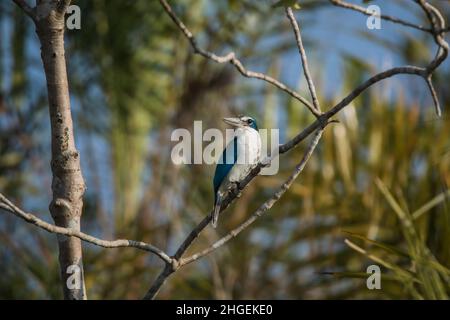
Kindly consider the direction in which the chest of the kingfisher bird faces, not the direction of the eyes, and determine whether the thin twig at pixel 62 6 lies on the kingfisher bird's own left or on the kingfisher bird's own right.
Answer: on the kingfisher bird's own right

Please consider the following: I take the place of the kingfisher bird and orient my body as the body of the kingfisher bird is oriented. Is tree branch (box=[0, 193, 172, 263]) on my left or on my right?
on my right

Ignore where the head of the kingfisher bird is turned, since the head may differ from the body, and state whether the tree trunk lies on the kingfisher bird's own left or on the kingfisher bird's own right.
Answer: on the kingfisher bird's own right

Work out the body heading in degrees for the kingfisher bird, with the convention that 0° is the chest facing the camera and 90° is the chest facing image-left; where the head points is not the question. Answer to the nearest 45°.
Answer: approximately 315°
